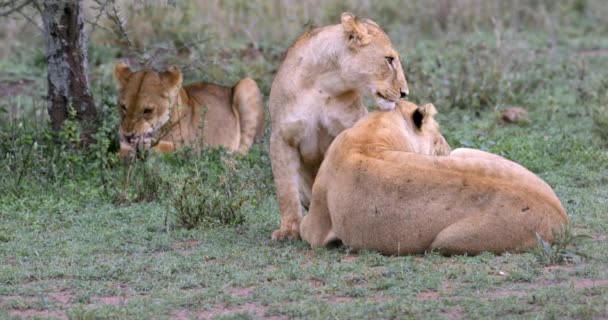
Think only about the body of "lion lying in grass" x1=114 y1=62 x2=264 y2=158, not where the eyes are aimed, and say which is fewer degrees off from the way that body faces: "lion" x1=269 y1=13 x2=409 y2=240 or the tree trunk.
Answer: the tree trunk

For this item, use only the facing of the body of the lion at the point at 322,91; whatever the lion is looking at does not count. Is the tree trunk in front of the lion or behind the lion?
behind

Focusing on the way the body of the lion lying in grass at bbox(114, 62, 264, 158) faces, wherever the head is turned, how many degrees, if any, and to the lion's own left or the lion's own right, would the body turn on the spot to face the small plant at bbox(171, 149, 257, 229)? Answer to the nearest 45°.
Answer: approximately 45° to the lion's own left

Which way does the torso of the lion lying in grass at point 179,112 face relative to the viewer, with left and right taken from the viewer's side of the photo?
facing the viewer and to the left of the viewer

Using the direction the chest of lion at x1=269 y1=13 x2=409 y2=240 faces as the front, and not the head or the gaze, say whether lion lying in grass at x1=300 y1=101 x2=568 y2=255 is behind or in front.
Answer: in front

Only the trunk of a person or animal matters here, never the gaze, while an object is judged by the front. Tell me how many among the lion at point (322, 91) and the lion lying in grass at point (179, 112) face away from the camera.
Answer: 0

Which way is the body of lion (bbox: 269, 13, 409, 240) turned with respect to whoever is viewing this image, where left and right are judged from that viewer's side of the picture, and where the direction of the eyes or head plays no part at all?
facing the viewer and to the right of the viewer

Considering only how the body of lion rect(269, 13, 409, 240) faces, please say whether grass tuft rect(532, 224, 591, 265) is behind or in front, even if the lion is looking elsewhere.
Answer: in front
